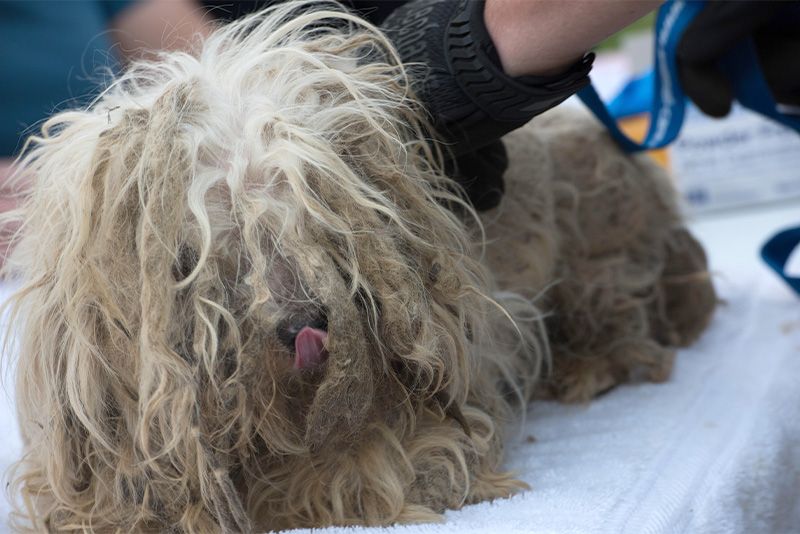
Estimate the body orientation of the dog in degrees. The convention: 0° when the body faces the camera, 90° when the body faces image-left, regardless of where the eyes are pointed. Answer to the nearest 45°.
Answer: approximately 45°
